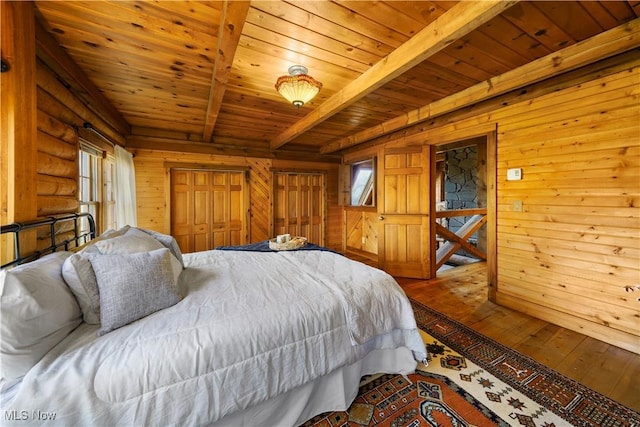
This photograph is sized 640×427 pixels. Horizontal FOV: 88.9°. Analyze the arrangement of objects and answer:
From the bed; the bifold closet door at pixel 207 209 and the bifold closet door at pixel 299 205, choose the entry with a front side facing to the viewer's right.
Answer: the bed

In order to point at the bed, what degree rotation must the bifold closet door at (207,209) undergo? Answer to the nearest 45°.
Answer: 0° — it already faces it

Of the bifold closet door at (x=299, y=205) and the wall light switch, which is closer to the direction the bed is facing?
the wall light switch

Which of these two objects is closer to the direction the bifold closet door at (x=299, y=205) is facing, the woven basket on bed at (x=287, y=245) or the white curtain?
the woven basket on bed

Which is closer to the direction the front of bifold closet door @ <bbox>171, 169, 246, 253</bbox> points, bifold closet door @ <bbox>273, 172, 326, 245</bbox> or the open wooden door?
the open wooden door

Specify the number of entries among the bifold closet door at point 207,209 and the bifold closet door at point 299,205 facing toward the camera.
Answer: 2

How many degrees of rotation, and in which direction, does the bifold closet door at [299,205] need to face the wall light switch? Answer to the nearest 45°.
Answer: approximately 45° to its left

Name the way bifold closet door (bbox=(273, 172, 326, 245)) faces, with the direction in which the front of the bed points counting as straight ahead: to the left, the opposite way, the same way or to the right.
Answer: to the right

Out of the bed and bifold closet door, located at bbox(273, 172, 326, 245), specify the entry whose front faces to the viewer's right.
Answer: the bed

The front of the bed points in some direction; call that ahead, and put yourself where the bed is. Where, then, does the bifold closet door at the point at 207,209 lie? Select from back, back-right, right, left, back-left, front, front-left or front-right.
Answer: left

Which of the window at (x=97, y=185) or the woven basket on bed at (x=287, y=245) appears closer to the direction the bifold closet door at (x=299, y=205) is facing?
the woven basket on bed

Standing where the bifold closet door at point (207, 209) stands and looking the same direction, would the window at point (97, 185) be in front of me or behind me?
in front

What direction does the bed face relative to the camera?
to the viewer's right

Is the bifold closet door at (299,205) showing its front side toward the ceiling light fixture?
yes

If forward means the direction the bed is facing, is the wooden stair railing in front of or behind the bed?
in front
